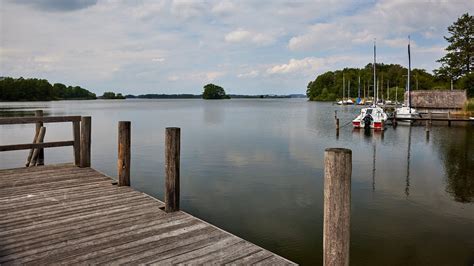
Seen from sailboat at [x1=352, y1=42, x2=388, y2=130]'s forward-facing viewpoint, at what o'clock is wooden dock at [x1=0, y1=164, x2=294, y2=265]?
The wooden dock is roughly at 6 o'clock from the sailboat.

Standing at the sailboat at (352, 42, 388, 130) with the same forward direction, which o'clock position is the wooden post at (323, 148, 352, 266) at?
The wooden post is roughly at 6 o'clock from the sailboat.

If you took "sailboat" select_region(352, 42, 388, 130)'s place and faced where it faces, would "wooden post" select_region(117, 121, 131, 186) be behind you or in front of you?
behind

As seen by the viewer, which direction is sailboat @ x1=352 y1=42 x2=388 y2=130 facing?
away from the camera

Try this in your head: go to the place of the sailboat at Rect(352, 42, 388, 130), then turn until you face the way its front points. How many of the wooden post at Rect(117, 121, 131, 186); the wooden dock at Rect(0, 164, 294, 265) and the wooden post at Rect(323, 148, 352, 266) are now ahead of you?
0

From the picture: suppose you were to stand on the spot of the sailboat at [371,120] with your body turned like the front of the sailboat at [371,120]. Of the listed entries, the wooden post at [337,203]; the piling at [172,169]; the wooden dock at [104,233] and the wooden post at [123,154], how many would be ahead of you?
0

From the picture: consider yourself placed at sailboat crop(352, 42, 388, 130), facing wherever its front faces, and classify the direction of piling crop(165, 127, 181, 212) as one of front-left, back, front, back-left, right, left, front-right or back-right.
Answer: back

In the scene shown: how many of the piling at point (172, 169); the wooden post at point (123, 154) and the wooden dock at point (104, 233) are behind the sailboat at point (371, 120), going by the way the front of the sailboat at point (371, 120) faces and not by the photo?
3
